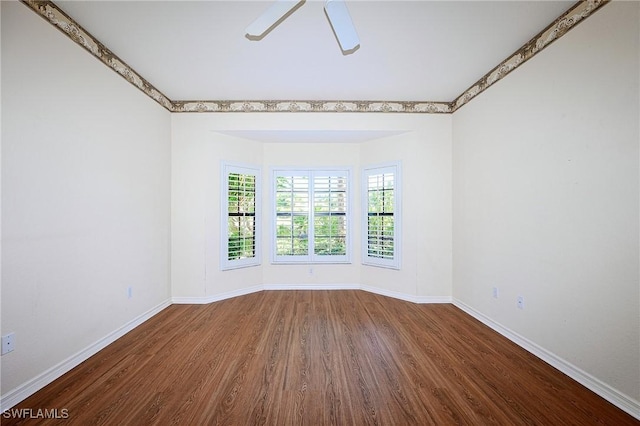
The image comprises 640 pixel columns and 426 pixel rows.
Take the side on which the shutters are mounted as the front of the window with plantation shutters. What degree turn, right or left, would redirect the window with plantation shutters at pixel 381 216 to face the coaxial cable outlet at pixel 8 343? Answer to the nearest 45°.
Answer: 0° — it already faces it

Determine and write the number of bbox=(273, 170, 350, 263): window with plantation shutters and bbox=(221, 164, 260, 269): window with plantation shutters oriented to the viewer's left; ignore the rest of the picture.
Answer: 0

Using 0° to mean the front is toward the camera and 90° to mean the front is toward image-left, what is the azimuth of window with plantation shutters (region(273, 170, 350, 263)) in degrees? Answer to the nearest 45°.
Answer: approximately 0°

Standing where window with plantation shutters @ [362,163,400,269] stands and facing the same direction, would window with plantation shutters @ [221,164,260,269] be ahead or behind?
ahead

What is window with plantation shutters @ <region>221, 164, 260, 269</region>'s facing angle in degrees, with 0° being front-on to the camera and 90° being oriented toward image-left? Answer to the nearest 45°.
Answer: approximately 315°

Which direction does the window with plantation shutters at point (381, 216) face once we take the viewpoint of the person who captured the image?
facing the viewer and to the left of the viewer

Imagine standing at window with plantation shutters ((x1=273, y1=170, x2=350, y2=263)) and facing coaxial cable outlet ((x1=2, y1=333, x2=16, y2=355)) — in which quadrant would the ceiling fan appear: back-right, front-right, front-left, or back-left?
front-left

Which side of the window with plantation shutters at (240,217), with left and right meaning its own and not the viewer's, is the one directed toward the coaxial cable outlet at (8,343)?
right

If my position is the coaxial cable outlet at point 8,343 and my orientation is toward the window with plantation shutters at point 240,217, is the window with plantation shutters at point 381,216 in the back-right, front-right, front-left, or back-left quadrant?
front-right

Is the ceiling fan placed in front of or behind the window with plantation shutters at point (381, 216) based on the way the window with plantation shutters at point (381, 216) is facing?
in front

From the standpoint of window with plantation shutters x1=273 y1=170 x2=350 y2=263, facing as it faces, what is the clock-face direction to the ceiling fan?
The ceiling fan is roughly at 12 o'clock from the window with plantation shutters.
